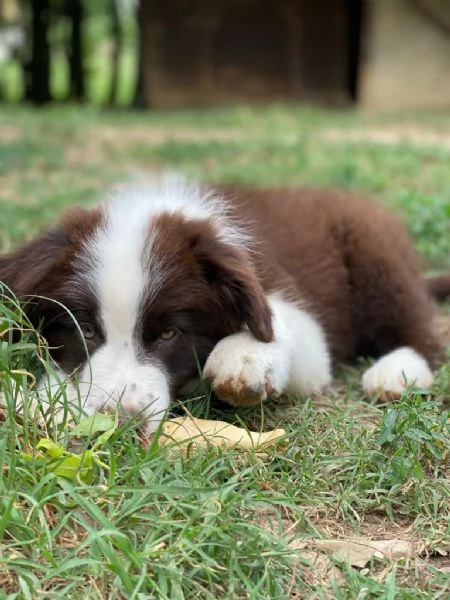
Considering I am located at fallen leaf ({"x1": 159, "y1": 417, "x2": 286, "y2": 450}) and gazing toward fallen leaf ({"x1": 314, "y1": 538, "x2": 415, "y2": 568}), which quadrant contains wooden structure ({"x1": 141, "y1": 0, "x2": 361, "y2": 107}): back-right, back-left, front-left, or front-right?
back-left

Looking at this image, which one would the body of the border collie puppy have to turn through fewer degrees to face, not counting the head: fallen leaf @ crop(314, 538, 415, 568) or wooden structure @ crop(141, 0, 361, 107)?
the fallen leaf

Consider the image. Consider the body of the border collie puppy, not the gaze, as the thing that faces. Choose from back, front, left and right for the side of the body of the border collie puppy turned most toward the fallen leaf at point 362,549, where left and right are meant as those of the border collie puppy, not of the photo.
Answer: left

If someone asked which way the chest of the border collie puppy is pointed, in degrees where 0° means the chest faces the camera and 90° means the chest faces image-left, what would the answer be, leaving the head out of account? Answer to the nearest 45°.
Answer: approximately 45°

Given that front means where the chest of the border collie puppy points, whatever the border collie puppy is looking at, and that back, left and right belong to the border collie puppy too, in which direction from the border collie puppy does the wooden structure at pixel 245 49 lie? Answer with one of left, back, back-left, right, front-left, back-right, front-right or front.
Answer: back-right
